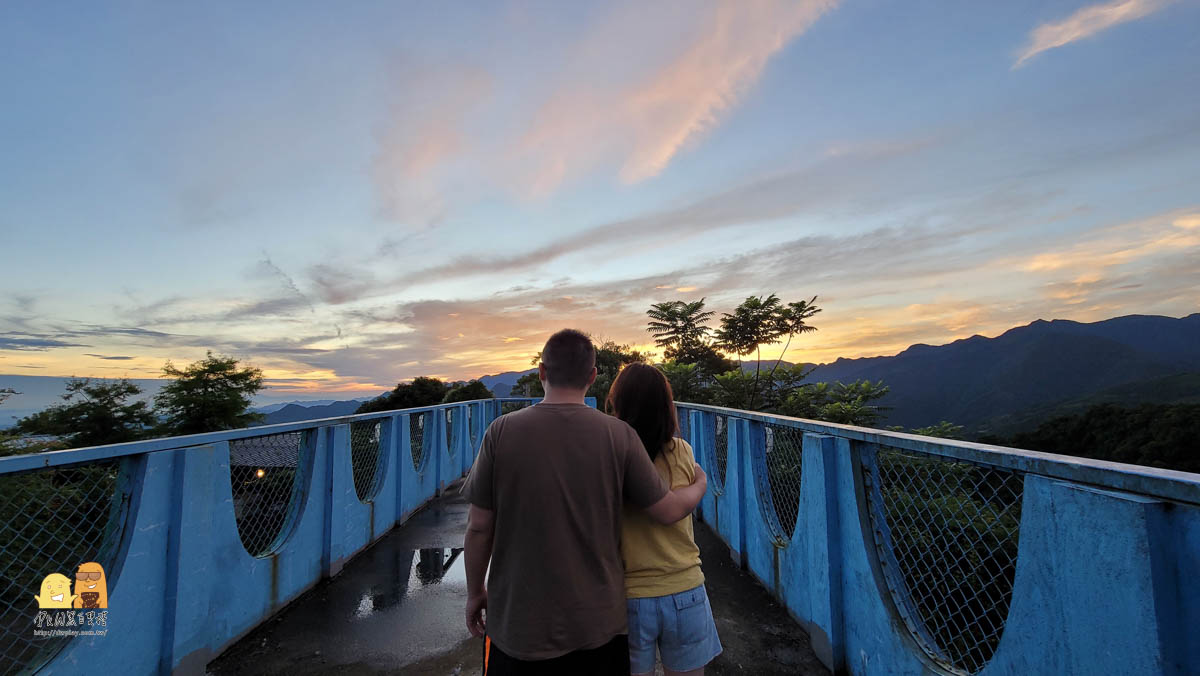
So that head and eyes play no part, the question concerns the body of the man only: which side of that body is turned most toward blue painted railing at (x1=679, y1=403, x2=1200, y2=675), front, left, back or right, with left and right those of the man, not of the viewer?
right

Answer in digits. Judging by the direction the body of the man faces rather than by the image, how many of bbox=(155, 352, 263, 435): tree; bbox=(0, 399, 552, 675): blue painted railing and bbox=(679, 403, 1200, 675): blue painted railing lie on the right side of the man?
1

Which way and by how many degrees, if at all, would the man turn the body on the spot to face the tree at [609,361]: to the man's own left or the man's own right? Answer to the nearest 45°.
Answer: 0° — they already face it

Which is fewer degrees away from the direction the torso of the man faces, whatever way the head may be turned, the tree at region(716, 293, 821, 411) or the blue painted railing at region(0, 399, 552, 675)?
the tree

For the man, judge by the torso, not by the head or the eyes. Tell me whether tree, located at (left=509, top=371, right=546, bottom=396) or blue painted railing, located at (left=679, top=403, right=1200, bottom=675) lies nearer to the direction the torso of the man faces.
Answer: the tree

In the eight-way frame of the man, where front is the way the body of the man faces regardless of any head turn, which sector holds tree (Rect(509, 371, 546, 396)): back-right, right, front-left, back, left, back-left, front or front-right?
front

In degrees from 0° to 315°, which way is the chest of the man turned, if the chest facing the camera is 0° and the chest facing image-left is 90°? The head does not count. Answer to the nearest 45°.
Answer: approximately 180°

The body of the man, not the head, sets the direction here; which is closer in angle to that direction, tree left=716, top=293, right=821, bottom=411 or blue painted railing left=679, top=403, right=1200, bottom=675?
the tree

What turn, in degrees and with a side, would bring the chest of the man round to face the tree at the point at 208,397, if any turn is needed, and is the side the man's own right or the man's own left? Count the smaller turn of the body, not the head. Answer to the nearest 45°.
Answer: approximately 45° to the man's own left

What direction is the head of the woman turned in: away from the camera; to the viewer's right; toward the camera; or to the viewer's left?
away from the camera

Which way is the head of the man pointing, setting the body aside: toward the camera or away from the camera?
away from the camera

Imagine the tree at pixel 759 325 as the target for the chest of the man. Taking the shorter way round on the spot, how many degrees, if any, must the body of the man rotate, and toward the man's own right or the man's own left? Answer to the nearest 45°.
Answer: approximately 45° to the man's own right
